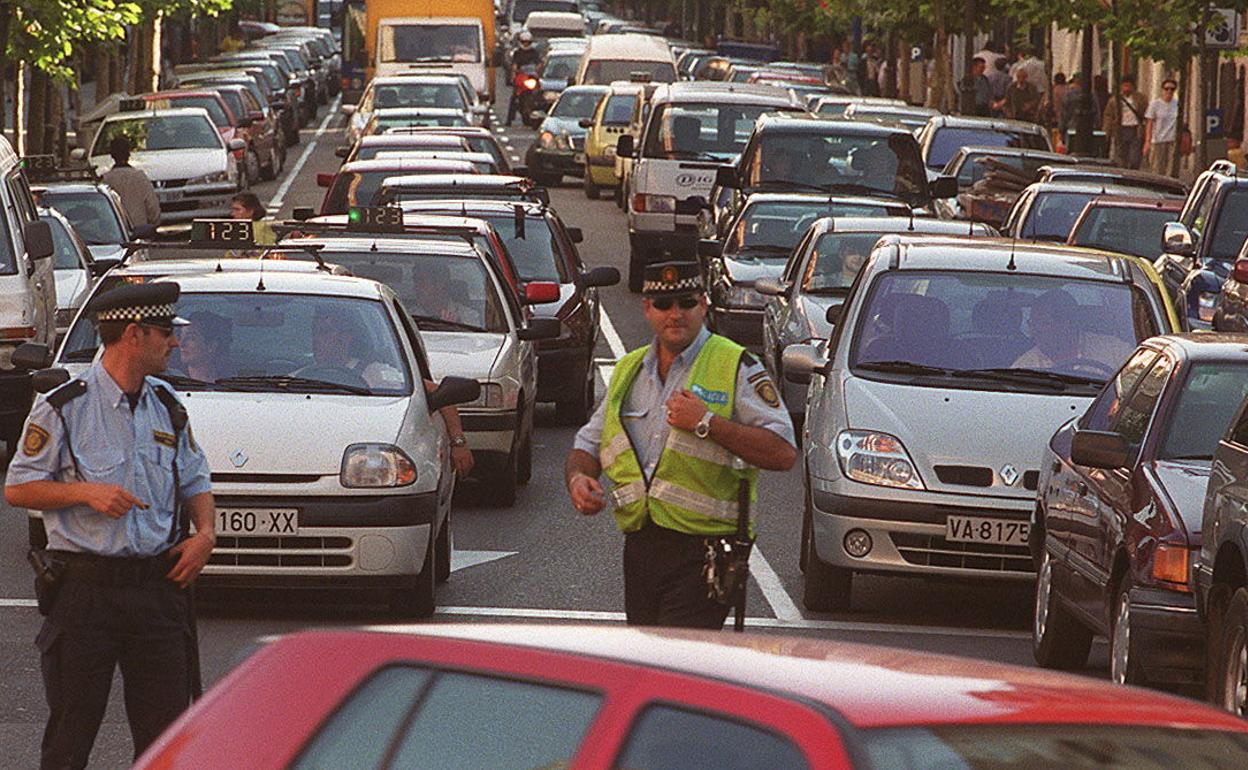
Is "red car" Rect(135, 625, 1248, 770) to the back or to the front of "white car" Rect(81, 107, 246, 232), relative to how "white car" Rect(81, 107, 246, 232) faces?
to the front

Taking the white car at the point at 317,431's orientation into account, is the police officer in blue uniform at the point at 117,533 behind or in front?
in front

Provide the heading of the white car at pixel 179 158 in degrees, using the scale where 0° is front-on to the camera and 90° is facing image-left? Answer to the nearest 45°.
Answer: approximately 0°

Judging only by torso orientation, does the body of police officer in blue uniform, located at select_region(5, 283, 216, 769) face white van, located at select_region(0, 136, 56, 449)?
no

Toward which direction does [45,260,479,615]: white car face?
toward the camera

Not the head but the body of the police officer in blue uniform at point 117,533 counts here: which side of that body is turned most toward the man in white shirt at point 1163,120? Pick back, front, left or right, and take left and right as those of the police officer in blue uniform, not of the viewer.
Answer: left

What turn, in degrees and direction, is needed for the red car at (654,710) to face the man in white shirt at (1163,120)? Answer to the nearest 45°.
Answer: approximately 135° to its left

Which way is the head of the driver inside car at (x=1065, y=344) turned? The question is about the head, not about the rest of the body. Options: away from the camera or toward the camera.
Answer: toward the camera

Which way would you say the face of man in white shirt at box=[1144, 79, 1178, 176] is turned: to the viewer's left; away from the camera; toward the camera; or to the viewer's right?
toward the camera

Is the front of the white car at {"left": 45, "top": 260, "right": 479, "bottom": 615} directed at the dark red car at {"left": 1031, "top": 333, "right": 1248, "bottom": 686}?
no

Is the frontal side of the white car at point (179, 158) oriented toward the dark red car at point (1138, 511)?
yes

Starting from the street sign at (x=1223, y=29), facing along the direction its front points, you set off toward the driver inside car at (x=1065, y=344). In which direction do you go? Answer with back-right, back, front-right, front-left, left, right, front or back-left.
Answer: front

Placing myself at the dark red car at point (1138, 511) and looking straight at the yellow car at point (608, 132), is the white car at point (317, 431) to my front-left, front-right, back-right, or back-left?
front-left

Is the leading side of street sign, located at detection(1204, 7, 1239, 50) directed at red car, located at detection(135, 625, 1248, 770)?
yes

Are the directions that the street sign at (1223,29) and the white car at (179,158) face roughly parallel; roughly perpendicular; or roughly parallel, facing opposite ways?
roughly parallel

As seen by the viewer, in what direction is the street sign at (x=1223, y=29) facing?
toward the camera
